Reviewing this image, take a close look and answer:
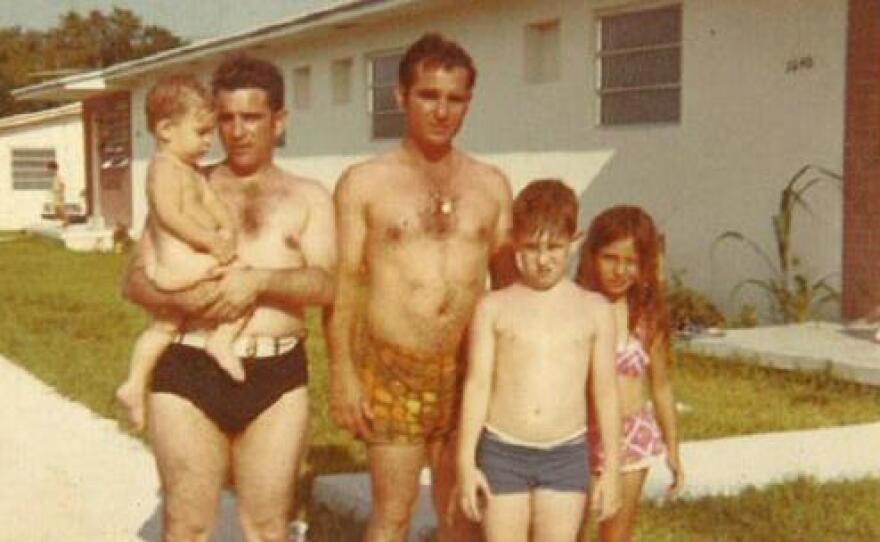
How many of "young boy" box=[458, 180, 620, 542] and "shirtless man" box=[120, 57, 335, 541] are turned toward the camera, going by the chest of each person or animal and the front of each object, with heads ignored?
2

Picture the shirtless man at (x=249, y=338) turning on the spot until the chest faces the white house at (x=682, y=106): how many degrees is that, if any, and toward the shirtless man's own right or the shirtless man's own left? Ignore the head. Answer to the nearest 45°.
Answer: approximately 135° to the shirtless man's own left

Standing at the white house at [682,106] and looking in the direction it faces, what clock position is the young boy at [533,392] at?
The young boy is roughly at 11 o'clock from the white house.

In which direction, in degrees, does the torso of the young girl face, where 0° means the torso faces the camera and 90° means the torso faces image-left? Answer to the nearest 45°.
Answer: approximately 45°

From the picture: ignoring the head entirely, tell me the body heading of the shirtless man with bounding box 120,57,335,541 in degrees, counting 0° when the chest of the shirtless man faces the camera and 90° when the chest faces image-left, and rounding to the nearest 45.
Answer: approximately 0°

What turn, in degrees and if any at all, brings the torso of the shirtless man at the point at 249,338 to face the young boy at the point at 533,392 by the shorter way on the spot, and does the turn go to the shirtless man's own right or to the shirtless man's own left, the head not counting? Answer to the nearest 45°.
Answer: approximately 90° to the shirtless man's own left

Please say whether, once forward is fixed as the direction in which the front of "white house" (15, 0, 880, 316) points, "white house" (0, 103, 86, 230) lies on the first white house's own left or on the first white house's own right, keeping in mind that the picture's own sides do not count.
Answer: on the first white house's own right

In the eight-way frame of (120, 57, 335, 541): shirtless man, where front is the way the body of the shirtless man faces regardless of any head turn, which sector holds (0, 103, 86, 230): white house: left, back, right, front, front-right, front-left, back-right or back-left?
back
